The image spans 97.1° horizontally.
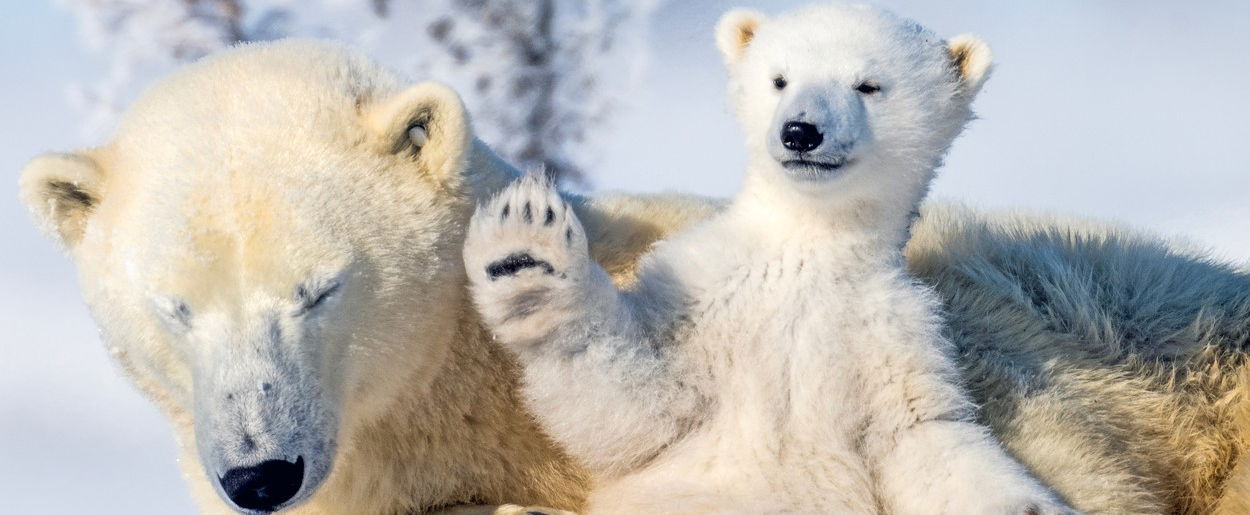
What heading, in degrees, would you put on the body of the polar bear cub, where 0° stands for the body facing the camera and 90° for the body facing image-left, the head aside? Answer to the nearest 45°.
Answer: approximately 0°

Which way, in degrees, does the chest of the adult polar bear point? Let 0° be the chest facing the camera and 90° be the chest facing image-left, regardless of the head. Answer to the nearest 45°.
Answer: approximately 45°
